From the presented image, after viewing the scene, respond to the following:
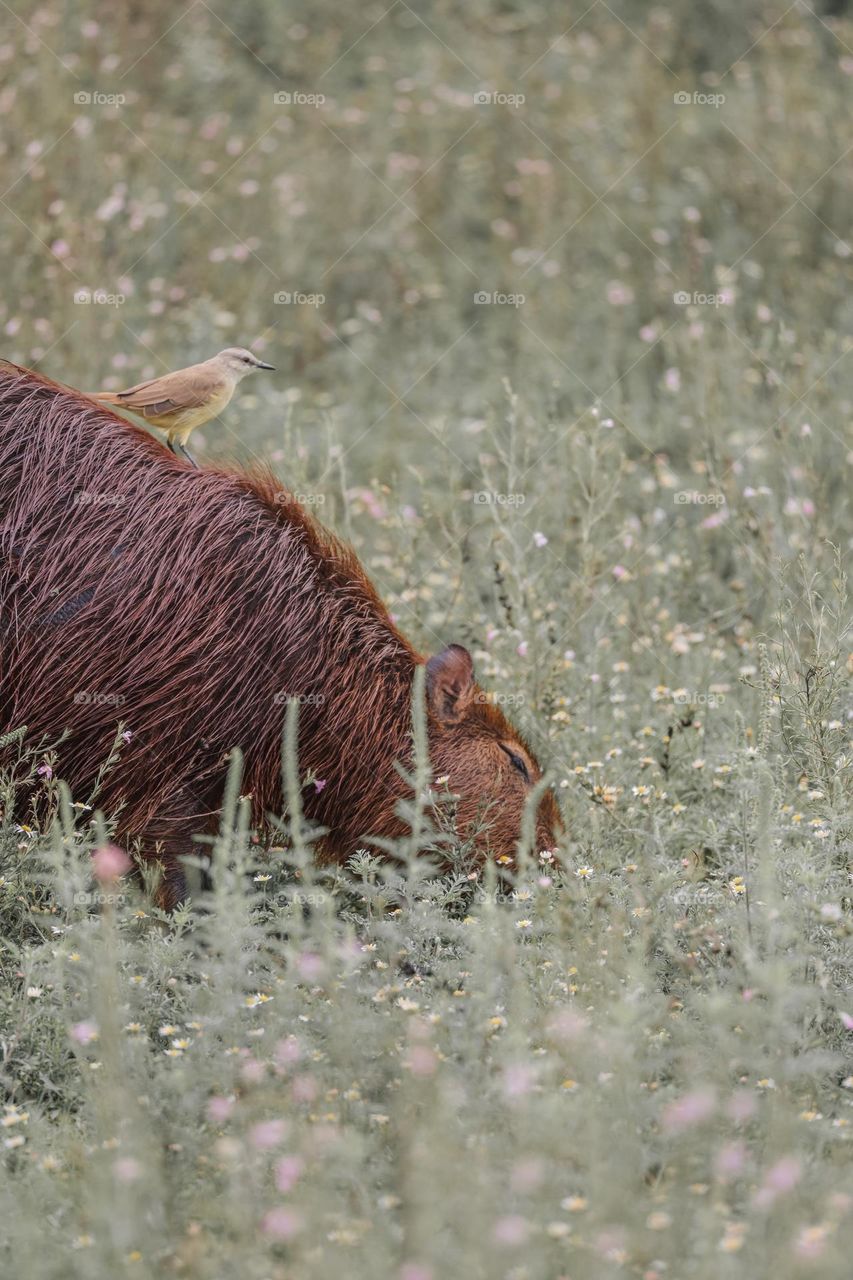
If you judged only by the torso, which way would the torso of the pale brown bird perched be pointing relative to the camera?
to the viewer's right

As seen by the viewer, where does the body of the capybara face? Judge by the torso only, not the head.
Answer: to the viewer's right
